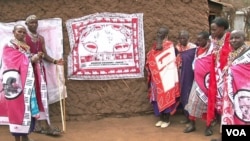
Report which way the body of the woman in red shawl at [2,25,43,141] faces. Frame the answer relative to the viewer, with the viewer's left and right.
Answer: facing the viewer and to the right of the viewer

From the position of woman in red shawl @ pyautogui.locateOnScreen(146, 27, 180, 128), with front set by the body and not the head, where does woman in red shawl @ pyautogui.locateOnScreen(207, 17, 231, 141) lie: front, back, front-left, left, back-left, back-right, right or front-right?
left

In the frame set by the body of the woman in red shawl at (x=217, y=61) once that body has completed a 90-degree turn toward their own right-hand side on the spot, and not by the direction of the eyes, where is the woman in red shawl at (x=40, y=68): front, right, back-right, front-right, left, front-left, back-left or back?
front-left

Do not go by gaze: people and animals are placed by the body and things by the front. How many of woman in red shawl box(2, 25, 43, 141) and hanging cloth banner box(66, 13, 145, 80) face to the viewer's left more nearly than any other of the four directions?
0

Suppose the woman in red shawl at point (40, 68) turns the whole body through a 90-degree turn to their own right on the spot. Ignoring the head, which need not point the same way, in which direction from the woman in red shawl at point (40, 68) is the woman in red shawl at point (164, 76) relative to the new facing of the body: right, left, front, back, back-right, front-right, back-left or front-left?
back-left

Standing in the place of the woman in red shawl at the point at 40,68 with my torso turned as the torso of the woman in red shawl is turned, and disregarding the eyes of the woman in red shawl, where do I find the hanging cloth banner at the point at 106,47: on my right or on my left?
on my left

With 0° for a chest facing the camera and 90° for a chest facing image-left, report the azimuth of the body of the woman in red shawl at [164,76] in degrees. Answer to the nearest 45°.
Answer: approximately 45°

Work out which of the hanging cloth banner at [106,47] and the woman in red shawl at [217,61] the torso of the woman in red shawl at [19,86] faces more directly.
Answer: the woman in red shawl

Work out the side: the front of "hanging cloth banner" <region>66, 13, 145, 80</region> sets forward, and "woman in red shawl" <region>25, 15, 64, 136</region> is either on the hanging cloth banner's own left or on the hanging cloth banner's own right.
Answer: on the hanging cloth banner's own right
